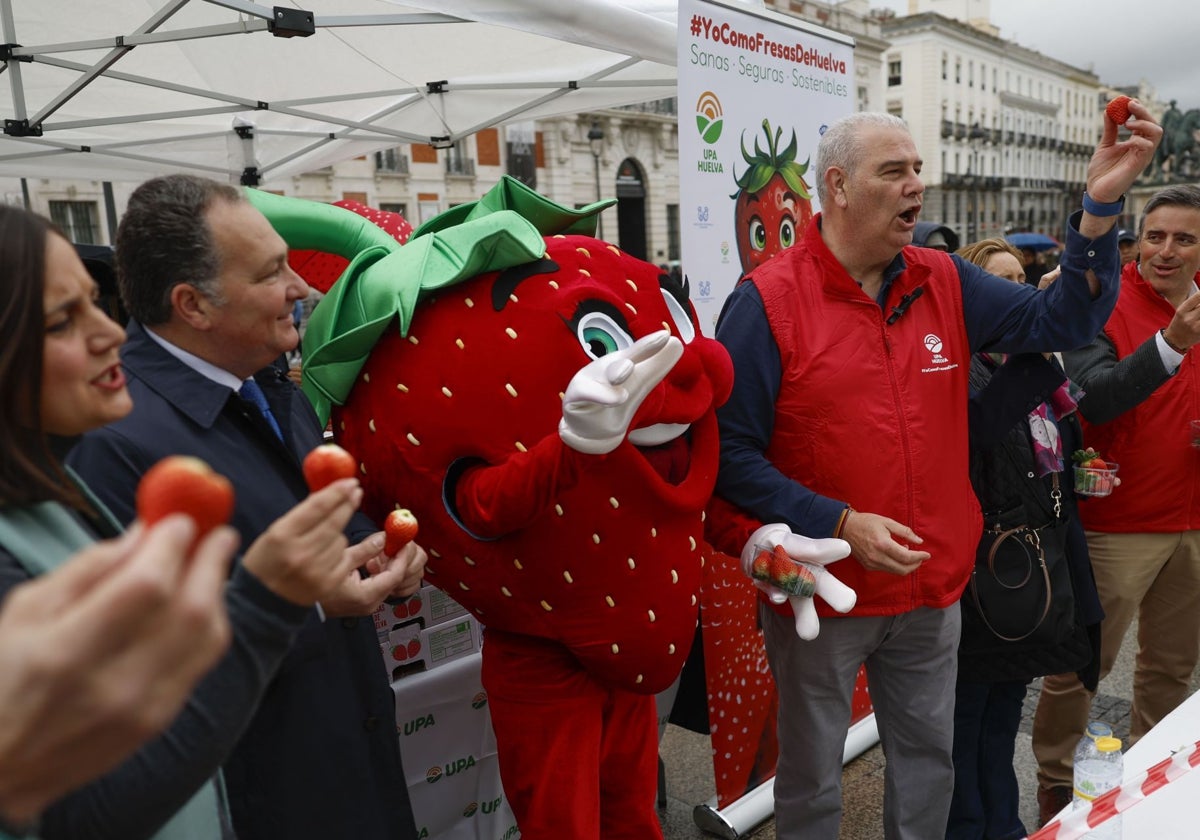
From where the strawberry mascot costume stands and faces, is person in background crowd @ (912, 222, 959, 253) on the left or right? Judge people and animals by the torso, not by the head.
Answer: on its left

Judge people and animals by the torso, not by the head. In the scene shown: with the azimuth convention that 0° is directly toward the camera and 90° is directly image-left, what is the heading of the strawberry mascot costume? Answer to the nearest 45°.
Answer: approximately 315°

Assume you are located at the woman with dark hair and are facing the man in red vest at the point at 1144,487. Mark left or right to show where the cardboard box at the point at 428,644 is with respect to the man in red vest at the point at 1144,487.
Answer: left

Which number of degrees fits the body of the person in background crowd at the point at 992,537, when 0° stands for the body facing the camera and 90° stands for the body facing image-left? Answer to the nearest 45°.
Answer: approximately 315°

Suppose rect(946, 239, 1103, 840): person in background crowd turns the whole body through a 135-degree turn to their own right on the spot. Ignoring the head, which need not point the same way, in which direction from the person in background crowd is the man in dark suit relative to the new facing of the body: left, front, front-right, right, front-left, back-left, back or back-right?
front-left

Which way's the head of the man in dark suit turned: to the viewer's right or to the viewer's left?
to the viewer's right

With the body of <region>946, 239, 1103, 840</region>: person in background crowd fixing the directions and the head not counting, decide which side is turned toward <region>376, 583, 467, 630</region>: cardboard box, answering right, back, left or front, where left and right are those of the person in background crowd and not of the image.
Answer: right
